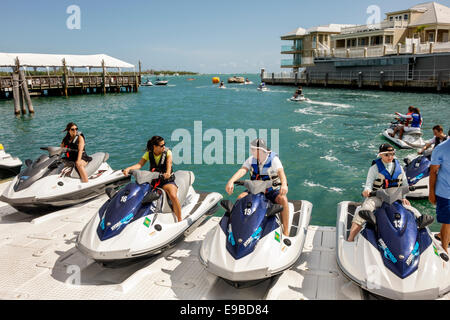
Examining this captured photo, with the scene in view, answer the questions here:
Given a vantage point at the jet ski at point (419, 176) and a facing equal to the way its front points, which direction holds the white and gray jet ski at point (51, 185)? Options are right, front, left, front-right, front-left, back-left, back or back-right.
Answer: front

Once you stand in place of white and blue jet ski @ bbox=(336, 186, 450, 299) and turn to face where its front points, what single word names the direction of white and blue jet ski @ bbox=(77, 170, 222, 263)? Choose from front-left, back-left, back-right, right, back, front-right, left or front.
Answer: right

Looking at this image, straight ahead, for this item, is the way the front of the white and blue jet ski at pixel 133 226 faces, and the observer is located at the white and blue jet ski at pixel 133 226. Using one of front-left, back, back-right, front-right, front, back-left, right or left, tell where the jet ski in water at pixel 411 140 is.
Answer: back

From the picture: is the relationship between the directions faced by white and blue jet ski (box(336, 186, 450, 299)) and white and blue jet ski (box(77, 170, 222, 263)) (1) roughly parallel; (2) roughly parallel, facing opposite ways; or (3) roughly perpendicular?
roughly parallel

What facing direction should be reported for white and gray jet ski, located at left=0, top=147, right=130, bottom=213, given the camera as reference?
facing the viewer and to the left of the viewer

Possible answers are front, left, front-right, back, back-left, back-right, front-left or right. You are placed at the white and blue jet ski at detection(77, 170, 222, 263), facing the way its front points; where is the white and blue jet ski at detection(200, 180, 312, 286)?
left

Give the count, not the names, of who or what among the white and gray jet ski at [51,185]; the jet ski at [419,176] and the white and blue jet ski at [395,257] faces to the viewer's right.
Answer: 0

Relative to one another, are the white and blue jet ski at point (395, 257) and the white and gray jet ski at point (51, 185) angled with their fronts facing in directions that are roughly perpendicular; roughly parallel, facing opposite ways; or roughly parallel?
roughly parallel

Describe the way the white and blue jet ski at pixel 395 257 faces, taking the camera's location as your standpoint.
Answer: facing the viewer

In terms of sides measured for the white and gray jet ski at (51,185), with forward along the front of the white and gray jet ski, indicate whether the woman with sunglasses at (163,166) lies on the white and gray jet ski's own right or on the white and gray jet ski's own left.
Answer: on the white and gray jet ski's own left

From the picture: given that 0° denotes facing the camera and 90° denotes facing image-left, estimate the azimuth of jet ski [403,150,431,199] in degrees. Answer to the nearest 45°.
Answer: approximately 45°

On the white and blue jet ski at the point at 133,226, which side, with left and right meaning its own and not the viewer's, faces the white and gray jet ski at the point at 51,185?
right

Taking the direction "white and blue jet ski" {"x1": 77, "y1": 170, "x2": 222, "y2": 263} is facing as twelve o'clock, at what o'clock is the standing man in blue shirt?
The standing man in blue shirt is roughly at 8 o'clock from the white and blue jet ski.

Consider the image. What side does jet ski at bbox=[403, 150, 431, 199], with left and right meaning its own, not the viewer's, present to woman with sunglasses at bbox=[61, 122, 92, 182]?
front

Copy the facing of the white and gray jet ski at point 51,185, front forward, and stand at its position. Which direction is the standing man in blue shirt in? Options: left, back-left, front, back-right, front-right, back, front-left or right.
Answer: left
